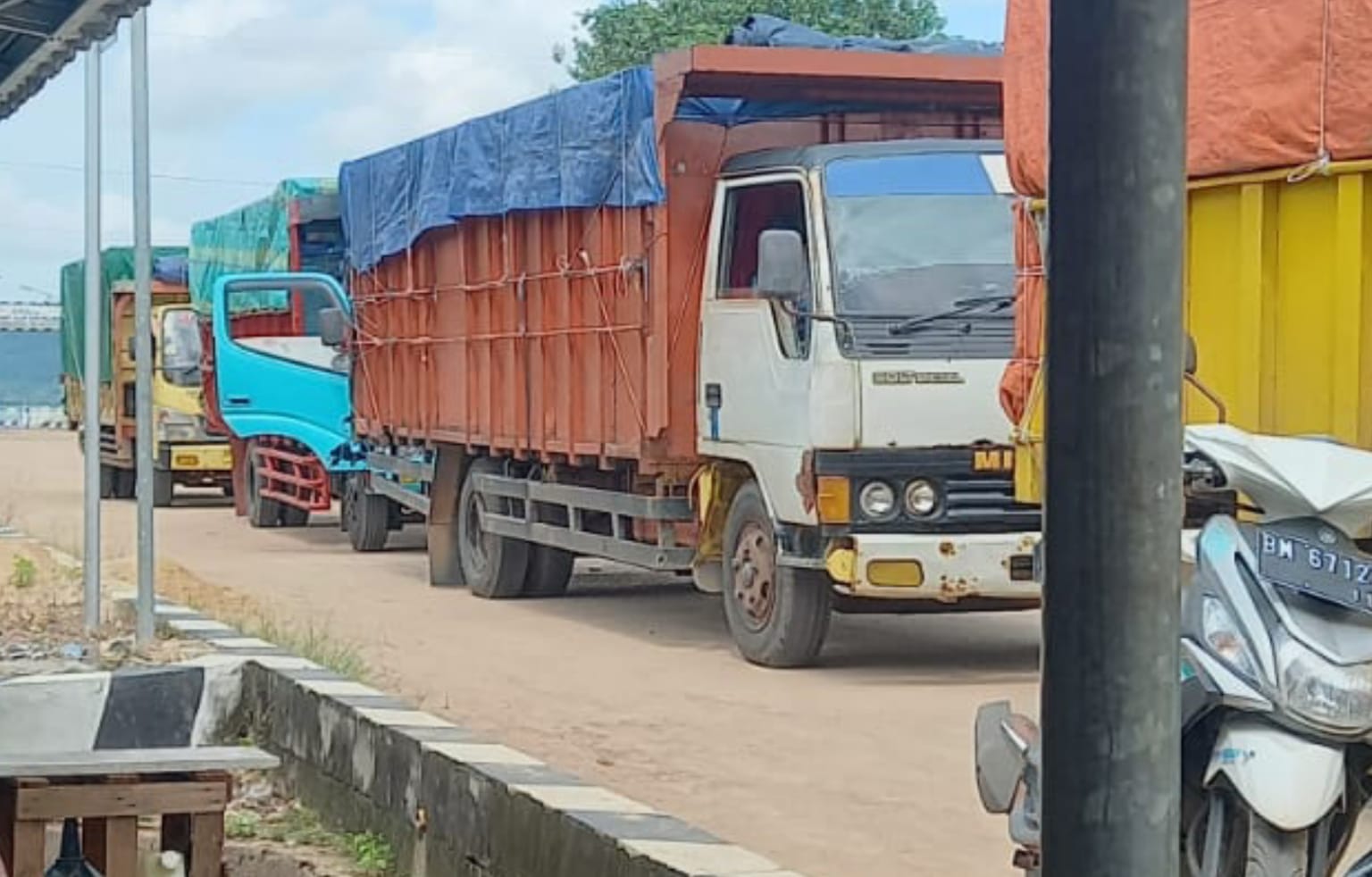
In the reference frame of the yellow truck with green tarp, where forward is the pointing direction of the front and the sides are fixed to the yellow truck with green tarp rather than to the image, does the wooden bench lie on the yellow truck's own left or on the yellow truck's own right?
on the yellow truck's own right

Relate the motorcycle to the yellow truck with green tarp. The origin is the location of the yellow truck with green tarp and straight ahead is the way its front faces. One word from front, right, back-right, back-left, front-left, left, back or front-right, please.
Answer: front-right

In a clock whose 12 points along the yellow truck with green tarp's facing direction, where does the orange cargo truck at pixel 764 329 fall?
The orange cargo truck is roughly at 1 o'clock from the yellow truck with green tarp.

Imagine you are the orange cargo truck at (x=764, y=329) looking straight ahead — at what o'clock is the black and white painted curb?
The black and white painted curb is roughly at 2 o'clock from the orange cargo truck.

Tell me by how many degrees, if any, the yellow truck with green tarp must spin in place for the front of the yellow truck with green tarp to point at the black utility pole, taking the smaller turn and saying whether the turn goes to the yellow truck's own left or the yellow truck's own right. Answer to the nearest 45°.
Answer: approximately 45° to the yellow truck's own right

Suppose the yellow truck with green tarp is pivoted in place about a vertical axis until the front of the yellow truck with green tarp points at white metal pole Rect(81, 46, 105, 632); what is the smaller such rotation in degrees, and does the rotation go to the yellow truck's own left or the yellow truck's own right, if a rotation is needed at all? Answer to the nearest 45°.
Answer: approximately 45° to the yellow truck's own right

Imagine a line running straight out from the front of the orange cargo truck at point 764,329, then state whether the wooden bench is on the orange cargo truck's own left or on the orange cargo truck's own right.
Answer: on the orange cargo truck's own right

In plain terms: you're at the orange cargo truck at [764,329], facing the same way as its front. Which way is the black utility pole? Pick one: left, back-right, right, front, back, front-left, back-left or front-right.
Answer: front-right

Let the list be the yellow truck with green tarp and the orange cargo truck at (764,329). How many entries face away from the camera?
0

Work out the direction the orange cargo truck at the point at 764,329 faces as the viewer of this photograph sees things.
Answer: facing the viewer and to the right of the viewer
